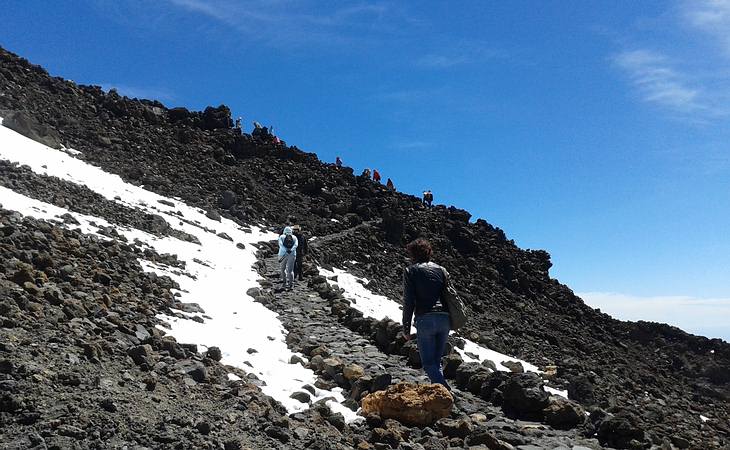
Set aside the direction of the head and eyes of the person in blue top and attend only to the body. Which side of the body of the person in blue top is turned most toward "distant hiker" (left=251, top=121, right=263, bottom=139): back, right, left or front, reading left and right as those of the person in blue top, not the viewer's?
front

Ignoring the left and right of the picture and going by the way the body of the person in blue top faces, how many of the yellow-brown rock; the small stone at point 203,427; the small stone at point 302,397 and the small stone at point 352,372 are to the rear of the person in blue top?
4

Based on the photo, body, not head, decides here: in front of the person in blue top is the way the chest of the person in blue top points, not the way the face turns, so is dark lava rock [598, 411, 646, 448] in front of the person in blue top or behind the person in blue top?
behind

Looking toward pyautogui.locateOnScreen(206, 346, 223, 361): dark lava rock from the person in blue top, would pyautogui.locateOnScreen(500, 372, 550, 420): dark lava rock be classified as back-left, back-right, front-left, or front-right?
front-left

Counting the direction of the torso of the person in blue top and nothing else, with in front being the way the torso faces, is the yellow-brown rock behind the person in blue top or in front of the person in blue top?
behind

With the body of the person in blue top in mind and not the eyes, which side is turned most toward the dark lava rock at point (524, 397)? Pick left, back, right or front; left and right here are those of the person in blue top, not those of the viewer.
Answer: back

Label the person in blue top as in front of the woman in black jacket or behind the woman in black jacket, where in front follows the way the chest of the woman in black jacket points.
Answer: in front

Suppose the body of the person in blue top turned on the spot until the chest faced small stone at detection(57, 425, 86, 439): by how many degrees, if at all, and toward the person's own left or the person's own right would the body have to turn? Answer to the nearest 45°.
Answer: approximately 180°

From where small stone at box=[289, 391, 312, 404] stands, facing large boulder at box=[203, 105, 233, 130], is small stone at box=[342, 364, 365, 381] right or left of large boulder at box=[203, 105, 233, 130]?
right

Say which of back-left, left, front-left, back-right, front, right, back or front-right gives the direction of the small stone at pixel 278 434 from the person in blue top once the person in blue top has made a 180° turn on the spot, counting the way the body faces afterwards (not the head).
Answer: front

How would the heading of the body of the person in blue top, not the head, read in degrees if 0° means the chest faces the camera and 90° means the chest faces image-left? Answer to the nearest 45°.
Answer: approximately 180°

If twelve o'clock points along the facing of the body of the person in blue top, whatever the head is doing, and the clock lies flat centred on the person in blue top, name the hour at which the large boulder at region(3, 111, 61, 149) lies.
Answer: The large boulder is roughly at 10 o'clock from the person in blue top.

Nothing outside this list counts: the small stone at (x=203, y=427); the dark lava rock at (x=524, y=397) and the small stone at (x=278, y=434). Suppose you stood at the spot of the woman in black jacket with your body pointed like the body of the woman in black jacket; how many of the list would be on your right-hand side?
1

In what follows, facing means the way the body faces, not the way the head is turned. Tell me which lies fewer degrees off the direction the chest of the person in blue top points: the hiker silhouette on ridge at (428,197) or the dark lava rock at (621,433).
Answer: the hiker silhouette on ridge

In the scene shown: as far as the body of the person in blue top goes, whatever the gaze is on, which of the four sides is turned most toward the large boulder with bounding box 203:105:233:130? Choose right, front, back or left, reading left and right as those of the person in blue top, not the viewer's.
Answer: front

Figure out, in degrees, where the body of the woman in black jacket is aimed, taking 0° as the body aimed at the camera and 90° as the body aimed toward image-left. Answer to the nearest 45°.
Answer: approximately 135°
